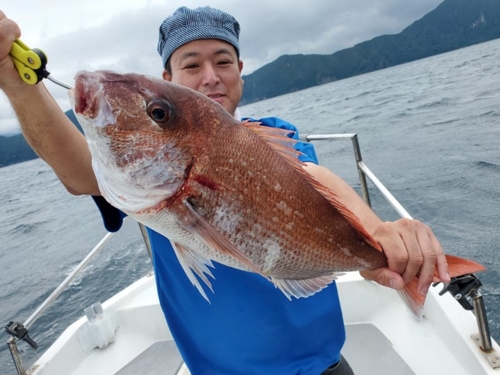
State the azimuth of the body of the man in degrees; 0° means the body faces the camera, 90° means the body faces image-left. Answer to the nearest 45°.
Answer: approximately 0°

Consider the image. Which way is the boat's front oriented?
away from the camera
